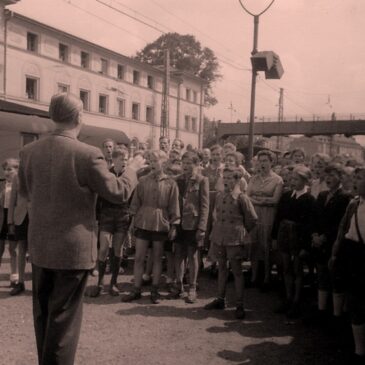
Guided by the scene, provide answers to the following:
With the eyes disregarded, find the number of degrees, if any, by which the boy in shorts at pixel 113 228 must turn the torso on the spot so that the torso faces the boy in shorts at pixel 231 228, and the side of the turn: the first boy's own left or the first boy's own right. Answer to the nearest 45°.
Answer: approximately 45° to the first boy's own left

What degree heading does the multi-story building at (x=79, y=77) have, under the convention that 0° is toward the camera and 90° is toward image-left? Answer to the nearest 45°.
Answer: approximately 315°

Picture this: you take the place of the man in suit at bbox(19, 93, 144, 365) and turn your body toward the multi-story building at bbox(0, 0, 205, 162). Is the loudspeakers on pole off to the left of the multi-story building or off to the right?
right

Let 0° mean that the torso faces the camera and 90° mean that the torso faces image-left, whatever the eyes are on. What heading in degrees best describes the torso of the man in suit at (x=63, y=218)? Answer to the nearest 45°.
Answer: approximately 225°

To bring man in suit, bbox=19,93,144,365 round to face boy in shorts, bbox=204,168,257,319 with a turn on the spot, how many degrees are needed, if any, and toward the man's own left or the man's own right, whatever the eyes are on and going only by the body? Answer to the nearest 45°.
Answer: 0° — they already face them

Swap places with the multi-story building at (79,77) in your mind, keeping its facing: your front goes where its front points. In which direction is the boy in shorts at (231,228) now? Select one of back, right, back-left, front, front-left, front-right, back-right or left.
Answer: front-right

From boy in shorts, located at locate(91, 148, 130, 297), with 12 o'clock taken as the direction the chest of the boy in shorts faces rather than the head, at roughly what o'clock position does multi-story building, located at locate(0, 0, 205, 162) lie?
The multi-story building is roughly at 6 o'clock from the boy in shorts.

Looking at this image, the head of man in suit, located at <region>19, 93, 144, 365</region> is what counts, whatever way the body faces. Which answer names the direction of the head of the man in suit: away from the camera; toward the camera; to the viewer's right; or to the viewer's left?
away from the camera

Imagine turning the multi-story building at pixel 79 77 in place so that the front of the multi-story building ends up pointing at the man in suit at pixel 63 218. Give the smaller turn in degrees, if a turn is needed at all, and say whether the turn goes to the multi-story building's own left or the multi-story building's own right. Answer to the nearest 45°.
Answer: approximately 45° to the multi-story building's own right

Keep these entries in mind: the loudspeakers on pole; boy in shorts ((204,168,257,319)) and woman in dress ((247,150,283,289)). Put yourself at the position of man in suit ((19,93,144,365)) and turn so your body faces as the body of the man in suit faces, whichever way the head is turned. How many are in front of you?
3

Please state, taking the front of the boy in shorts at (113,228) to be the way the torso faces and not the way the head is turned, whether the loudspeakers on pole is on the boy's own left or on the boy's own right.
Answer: on the boy's own left

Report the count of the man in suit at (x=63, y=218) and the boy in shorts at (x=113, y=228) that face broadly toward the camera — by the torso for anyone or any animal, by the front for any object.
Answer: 1

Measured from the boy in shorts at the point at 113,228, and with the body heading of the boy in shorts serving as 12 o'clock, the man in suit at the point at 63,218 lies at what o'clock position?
The man in suit is roughly at 12 o'clock from the boy in shorts.
